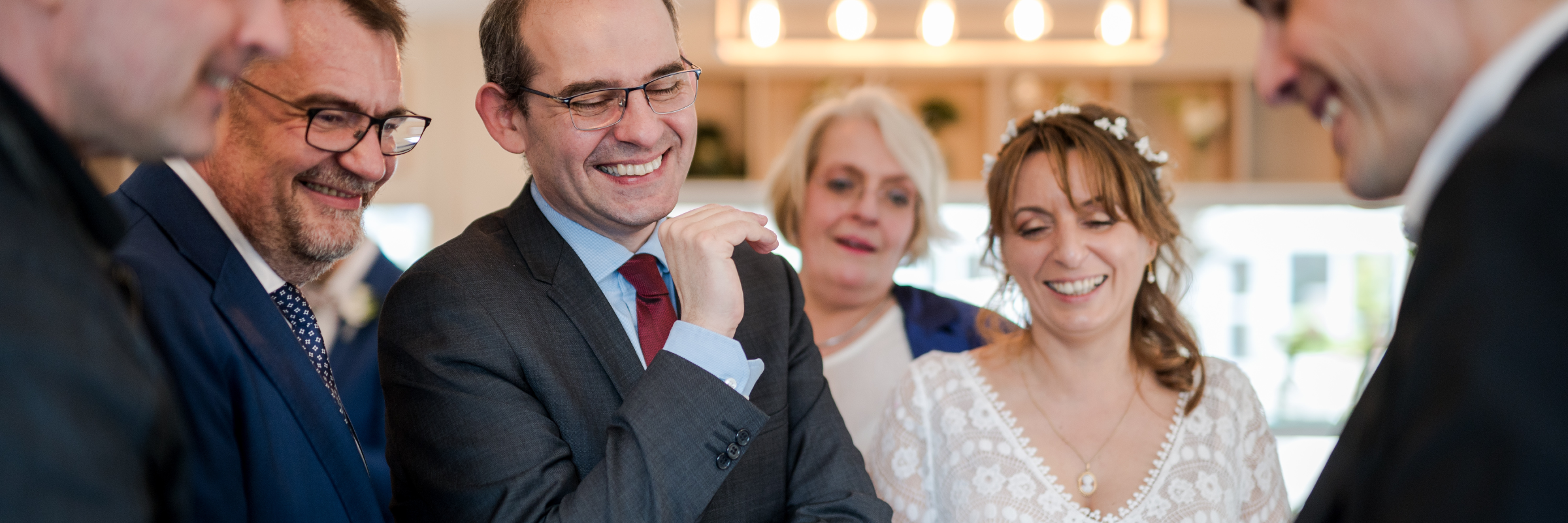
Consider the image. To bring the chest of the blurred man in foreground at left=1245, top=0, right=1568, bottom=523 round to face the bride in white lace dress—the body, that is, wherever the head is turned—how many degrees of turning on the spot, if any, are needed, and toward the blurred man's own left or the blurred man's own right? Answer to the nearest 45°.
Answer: approximately 45° to the blurred man's own right

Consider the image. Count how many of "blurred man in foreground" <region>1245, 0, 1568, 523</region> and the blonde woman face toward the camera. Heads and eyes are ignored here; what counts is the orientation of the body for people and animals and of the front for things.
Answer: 1

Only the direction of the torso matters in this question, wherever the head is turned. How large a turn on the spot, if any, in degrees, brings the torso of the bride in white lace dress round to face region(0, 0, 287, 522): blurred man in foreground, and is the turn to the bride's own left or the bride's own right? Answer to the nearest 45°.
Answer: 0° — they already face them

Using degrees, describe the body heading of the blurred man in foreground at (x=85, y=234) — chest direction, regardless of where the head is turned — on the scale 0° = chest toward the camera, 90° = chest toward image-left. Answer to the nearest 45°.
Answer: approximately 270°

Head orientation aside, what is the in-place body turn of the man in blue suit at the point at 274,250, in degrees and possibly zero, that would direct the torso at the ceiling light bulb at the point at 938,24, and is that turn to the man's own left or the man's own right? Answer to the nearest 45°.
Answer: approximately 90° to the man's own left

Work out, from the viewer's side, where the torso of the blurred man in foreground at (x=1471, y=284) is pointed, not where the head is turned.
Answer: to the viewer's left

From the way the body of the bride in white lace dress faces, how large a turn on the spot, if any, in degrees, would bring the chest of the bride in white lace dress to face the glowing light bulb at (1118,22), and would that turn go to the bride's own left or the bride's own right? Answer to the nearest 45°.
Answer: approximately 180°
